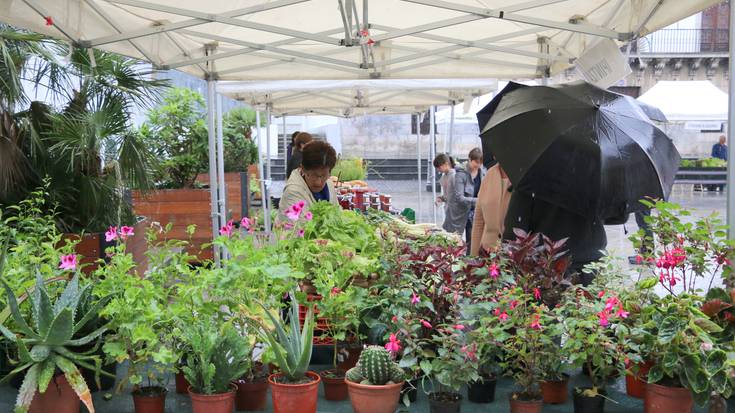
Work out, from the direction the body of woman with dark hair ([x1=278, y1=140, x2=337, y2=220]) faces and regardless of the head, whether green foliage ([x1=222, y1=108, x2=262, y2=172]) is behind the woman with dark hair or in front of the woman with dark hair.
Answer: behind

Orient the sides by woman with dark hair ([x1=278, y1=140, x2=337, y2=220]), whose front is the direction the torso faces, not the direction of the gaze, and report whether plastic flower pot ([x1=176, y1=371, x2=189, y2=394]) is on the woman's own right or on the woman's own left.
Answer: on the woman's own right

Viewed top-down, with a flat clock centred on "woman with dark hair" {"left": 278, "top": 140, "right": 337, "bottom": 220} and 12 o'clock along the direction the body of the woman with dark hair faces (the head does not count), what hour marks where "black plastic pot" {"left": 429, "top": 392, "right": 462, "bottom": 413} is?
The black plastic pot is roughly at 1 o'clock from the woman with dark hair.

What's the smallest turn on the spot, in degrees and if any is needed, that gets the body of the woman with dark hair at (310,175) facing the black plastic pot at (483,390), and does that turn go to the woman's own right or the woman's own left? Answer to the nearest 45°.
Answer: approximately 45° to the woman's own right

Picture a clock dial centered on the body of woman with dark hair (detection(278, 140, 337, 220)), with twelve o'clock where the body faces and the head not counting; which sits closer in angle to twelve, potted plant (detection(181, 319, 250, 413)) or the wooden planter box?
the potted plant

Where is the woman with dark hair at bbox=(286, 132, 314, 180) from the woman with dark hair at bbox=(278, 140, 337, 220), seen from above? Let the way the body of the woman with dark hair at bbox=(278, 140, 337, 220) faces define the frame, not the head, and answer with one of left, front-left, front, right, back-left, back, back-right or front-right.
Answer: back-left

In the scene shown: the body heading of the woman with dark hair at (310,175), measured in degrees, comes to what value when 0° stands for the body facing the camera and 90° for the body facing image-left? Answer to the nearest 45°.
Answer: approximately 315°

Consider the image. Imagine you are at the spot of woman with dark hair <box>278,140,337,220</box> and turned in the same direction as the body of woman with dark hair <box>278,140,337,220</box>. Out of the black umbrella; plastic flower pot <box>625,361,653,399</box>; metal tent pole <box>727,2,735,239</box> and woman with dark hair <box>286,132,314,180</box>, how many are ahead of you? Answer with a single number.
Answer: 3

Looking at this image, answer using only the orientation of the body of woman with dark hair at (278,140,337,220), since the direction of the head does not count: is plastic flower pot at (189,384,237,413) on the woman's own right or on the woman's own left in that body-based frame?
on the woman's own right

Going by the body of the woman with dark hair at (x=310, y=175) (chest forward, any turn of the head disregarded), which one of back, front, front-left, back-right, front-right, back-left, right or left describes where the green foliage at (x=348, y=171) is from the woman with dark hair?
back-left
